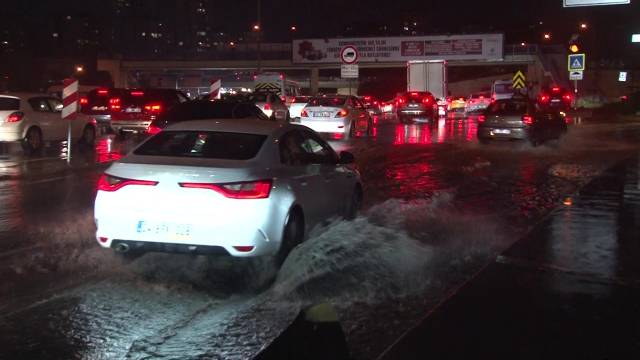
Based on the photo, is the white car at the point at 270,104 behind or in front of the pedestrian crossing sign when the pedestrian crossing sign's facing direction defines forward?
in front

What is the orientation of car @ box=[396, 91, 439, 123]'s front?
away from the camera

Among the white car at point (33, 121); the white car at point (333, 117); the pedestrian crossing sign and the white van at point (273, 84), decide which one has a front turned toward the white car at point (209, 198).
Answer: the pedestrian crossing sign

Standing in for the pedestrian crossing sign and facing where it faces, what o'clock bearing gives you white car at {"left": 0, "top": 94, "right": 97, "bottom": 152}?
The white car is roughly at 1 o'clock from the pedestrian crossing sign.

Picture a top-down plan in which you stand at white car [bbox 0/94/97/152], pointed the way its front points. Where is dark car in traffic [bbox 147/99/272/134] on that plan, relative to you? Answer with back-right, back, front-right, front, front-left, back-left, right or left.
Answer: right

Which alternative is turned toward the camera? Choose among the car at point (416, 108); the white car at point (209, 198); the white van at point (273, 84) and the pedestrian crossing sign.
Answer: the pedestrian crossing sign

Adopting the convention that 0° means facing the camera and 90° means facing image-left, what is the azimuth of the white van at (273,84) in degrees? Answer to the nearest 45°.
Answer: approximately 225°

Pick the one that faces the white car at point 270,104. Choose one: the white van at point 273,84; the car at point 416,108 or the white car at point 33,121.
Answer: the white car at point 33,121

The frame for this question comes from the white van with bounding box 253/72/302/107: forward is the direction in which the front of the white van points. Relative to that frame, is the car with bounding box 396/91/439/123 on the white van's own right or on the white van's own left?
on the white van's own right

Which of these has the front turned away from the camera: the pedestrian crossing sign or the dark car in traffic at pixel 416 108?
the dark car in traffic

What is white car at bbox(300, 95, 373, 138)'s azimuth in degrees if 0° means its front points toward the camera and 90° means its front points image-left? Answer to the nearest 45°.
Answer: approximately 225°

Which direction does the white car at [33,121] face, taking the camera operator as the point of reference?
facing away from the viewer and to the right of the viewer

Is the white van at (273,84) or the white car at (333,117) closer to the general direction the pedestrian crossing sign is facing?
the white car
